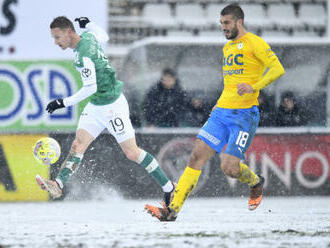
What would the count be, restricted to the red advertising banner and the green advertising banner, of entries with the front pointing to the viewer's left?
0

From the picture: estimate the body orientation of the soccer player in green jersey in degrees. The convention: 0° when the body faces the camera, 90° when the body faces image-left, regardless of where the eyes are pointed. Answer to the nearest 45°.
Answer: approximately 90°

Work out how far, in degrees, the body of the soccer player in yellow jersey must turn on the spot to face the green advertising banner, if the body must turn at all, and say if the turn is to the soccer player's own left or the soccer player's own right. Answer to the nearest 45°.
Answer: approximately 90° to the soccer player's own right

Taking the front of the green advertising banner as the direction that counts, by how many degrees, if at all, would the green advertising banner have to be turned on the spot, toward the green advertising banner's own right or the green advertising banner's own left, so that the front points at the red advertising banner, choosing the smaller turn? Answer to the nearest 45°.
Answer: approximately 90° to the green advertising banner's own left

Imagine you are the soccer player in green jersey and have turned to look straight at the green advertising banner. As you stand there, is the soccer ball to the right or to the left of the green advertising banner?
left

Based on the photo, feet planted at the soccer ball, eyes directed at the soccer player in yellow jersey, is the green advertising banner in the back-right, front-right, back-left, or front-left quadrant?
back-left

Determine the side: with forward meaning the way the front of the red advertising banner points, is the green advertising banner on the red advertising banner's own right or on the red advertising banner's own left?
on the red advertising banner's own right

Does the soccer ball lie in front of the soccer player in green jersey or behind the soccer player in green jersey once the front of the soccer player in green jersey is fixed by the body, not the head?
in front

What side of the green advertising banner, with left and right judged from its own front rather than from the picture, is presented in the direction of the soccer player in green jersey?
front

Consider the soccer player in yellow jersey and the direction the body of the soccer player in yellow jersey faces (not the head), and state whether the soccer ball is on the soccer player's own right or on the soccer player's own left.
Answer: on the soccer player's own right
